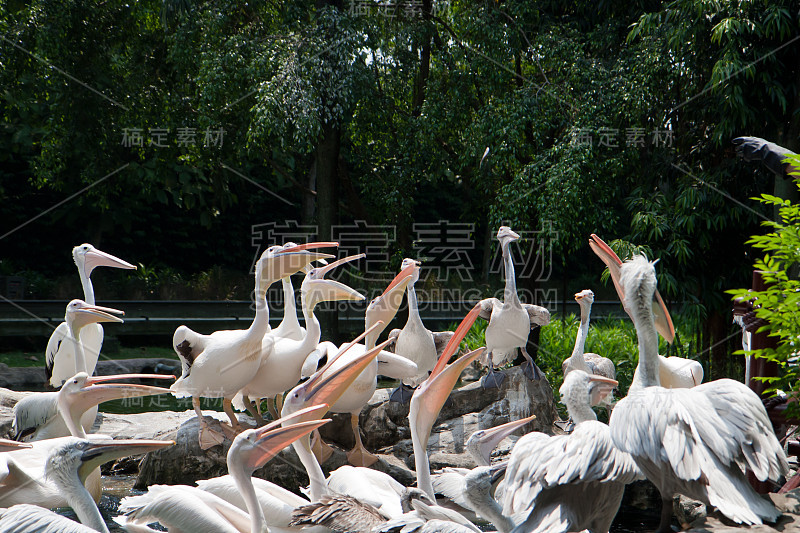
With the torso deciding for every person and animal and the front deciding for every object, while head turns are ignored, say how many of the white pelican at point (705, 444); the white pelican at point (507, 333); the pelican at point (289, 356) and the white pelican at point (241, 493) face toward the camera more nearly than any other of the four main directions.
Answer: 1

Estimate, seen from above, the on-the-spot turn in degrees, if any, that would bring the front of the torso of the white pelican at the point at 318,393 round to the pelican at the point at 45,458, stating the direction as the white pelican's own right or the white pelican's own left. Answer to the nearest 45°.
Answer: approximately 180°

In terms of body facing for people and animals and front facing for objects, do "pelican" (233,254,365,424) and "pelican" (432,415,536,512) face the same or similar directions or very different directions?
same or similar directions

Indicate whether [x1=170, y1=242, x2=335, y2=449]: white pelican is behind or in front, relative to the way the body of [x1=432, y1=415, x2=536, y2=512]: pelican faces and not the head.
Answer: behind

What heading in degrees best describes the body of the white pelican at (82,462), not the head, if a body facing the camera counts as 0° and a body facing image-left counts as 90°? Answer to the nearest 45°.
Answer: approximately 270°

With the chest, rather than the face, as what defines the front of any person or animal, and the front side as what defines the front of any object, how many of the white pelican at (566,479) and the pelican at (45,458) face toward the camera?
0

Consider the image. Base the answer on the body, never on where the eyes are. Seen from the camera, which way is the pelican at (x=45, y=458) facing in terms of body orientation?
to the viewer's right

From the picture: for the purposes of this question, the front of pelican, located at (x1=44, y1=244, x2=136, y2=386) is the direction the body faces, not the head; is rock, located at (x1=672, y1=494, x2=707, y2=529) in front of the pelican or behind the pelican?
in front

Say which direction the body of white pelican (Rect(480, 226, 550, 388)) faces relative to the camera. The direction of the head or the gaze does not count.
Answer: toward the camera

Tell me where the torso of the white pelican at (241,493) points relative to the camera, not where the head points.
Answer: to the viewer's right

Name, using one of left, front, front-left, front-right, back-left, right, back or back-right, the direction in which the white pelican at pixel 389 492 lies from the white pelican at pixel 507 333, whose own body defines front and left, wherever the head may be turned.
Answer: front

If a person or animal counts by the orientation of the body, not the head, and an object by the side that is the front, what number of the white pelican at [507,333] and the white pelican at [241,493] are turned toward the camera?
1
